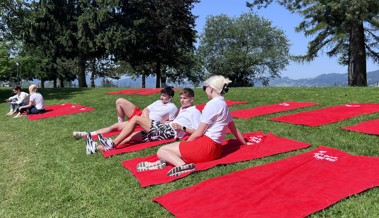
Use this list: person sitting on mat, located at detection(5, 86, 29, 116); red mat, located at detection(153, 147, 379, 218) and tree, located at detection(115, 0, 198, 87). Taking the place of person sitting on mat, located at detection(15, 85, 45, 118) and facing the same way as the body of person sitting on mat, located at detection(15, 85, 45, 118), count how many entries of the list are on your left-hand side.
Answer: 1

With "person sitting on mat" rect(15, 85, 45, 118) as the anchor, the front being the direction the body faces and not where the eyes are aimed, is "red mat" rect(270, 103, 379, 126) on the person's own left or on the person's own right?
on the person's own left

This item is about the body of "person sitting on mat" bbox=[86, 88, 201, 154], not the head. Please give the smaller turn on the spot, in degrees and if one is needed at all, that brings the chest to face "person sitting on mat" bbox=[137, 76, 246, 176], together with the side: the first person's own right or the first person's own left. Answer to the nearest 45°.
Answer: approximately 90° to the first person's own left

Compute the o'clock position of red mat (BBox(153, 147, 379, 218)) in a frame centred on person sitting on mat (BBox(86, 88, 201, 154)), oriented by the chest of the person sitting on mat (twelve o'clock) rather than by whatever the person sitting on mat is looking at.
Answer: The red mat is roughly at 8 o'clock from the person sitting on mat.

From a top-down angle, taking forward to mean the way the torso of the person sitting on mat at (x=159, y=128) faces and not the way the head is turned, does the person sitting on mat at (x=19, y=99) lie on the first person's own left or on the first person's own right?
on the first person's own right

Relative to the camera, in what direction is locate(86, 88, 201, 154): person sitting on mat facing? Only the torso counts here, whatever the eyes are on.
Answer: to the viewer's left
